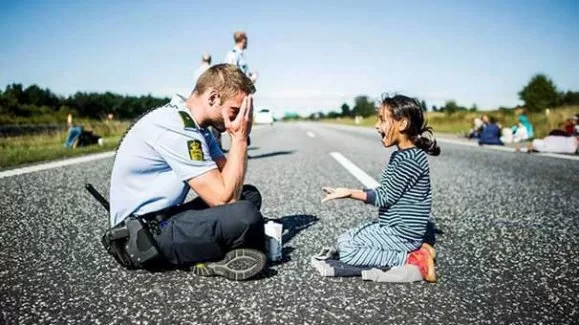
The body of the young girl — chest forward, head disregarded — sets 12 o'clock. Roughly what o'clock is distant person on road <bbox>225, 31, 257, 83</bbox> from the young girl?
The distant person on road is roughly at 2 o'clock from the young girl.

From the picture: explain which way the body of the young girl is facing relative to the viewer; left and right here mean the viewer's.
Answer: facing to the left of the viewer

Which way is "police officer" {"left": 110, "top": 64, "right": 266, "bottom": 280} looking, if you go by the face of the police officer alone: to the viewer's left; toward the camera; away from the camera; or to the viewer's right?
to the viewer's right

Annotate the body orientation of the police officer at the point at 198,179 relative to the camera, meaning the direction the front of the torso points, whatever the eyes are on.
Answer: to the viewer's right

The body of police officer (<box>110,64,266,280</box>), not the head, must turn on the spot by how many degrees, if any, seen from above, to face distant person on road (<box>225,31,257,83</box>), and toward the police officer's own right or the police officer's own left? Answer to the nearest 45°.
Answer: approximately 90° to the police officer's own left

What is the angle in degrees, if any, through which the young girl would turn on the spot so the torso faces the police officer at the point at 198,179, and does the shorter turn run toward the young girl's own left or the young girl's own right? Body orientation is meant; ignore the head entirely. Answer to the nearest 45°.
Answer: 0° — they already face them

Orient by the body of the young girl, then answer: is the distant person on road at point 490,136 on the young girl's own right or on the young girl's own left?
on the young girl's own right

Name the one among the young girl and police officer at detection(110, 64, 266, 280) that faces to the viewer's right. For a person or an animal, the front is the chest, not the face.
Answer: the police officer
